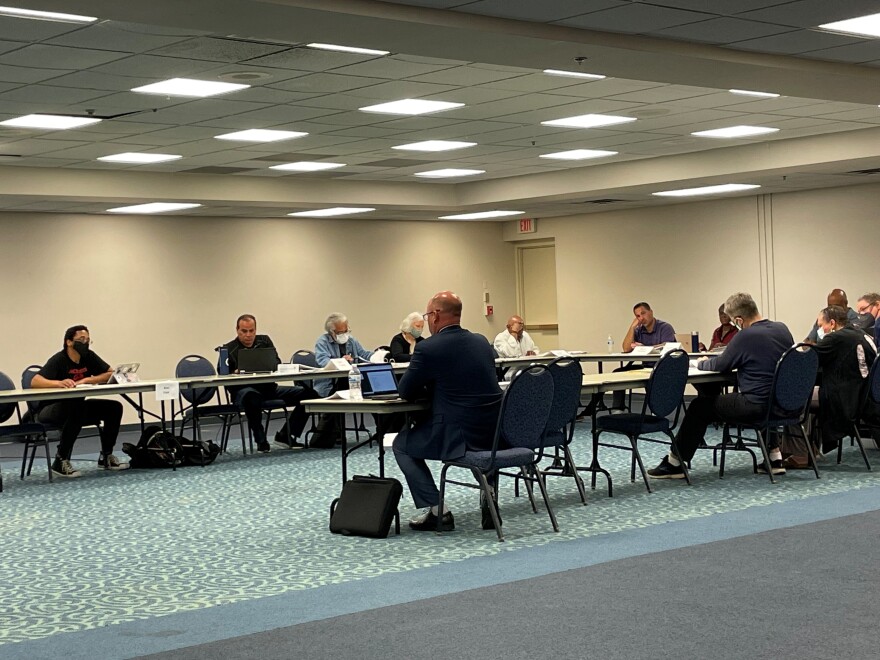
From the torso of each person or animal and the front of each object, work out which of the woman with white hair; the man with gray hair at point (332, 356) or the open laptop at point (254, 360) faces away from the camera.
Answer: the open laptop

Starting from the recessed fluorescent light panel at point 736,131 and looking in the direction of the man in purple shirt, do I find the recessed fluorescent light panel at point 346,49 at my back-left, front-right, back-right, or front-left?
back-left

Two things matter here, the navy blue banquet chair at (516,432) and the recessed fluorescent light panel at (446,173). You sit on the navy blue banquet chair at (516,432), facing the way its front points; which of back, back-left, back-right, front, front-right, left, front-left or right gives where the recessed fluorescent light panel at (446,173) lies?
front-right

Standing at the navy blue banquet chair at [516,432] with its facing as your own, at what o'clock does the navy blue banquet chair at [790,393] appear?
the navy blue banquet chair at [790,393] is roughly at 3 o'clock from the navy blue banquet chair at [516,432].

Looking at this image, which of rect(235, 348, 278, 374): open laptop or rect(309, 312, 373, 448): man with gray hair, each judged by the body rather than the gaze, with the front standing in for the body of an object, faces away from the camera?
the open laptop

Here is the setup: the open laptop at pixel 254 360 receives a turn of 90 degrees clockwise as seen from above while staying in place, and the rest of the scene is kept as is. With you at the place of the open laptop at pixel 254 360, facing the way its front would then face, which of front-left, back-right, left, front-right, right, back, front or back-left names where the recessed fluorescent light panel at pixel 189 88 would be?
right

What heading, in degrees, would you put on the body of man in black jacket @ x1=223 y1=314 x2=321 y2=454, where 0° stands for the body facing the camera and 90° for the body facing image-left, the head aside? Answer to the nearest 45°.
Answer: approximately 315°

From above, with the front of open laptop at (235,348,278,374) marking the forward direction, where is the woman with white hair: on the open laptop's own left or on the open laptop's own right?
on the open laptop's own right

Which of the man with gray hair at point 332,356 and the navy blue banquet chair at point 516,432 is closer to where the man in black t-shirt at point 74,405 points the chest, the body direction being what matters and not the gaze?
the navy blue banquet chair

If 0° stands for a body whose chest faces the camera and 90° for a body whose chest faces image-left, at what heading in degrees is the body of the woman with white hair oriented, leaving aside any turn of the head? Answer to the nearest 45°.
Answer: approximately 315°

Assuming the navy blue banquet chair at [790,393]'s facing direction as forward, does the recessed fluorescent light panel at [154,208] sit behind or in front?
in front

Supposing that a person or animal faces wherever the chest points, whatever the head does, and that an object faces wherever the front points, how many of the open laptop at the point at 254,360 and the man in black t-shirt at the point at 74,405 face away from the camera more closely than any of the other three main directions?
1

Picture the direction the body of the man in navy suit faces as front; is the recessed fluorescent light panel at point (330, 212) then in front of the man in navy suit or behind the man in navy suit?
in front

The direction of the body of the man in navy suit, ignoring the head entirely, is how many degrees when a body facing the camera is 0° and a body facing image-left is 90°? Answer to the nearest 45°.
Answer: approximately 135°
